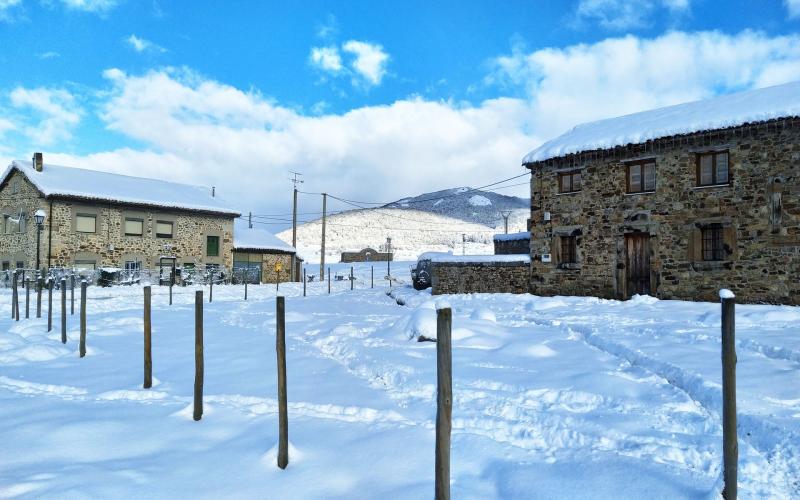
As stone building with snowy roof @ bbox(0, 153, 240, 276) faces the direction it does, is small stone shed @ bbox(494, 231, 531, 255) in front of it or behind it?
in front

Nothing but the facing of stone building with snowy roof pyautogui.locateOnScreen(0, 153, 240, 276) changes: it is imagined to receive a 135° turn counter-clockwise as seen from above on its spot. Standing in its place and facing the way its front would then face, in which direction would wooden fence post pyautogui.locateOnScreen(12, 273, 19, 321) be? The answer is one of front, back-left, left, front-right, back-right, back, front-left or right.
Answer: back

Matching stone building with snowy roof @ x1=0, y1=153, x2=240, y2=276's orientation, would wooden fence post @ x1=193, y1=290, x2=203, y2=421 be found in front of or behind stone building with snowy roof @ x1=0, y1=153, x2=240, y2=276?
in front

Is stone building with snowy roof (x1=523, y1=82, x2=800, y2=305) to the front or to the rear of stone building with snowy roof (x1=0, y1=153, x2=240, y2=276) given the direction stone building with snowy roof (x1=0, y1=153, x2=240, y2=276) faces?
to the front

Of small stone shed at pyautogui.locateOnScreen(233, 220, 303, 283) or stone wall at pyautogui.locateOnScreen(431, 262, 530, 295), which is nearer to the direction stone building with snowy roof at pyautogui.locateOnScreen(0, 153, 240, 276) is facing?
the stone wall

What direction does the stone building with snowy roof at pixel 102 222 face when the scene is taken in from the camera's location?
facing the viewer and to the right of the viewer

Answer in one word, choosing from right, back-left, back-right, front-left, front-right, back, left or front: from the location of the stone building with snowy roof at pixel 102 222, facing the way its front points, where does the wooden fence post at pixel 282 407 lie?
front-right

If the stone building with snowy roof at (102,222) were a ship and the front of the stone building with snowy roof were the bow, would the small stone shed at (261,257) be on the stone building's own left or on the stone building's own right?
on the stone building's own left

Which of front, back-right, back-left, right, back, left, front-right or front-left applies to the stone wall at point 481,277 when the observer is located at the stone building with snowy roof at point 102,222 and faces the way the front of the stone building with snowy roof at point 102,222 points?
front
